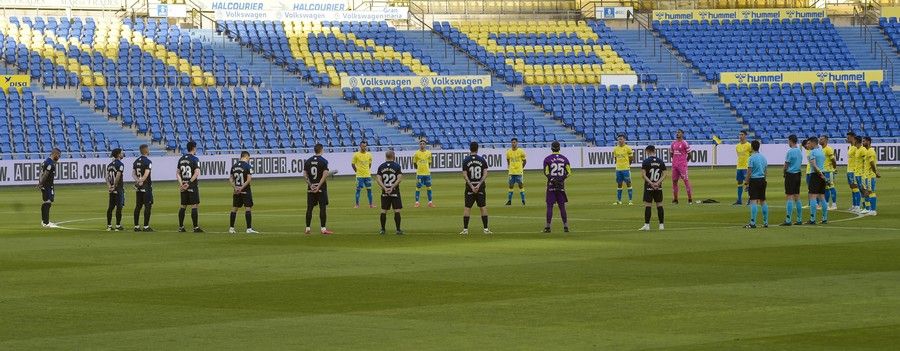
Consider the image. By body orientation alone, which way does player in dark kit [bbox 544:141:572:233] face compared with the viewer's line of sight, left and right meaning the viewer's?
facing away from the viewer

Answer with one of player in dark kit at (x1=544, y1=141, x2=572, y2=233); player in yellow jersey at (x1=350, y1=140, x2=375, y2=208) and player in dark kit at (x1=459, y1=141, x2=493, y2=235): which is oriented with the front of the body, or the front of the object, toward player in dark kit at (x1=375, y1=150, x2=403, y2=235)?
the player in yellow jersey

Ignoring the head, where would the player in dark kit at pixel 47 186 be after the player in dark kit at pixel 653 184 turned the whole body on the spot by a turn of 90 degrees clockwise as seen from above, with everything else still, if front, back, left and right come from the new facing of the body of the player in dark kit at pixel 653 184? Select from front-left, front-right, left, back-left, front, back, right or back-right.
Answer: back

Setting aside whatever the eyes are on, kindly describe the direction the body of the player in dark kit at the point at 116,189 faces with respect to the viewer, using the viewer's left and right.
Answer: facing away from the viewer and to the right of the viewer

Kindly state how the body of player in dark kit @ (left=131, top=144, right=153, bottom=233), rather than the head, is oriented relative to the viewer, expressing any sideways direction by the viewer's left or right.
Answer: facing away from the viewer and to the right of the viewer

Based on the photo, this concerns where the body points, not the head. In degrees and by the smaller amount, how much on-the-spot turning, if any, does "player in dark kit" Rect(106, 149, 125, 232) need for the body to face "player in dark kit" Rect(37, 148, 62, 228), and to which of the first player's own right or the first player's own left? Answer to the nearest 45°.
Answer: approximately 90° to the first player's own left

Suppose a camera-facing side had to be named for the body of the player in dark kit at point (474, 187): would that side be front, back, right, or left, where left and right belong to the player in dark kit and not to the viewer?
back

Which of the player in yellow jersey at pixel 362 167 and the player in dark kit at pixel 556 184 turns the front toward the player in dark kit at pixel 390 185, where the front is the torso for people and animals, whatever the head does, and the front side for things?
the player in yellow jersey
